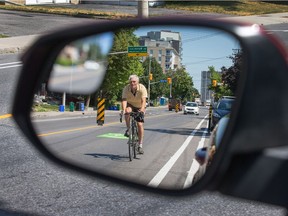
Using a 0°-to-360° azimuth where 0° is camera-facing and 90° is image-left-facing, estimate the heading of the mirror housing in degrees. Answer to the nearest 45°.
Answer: approximately 0°
